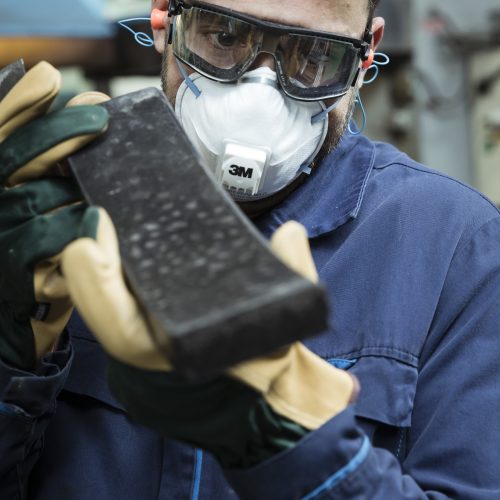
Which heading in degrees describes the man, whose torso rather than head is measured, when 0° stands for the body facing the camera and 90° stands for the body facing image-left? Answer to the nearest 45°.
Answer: approximately 0°
